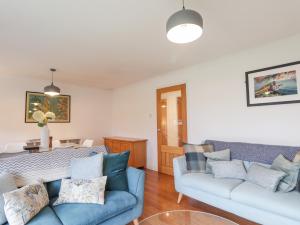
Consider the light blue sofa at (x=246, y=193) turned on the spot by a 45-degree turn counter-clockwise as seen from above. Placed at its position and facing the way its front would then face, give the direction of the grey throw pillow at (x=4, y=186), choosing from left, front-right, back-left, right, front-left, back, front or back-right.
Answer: front-right

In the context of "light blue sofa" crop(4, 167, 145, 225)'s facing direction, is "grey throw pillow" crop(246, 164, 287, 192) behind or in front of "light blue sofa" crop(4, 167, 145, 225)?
in front

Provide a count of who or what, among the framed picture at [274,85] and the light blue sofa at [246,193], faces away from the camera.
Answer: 0

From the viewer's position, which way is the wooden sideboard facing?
facing the viewer and to the left of the viewer

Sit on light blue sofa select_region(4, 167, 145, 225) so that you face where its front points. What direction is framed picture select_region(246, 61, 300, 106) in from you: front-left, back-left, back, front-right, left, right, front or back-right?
front-left

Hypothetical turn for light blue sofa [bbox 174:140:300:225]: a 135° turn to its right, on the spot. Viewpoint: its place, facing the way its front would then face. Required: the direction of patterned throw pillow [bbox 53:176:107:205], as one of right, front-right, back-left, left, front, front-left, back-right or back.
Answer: back-left

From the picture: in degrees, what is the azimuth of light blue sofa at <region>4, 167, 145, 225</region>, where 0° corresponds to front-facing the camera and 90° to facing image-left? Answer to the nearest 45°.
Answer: approximately 315°

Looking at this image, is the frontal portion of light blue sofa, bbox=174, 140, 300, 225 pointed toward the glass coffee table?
yes

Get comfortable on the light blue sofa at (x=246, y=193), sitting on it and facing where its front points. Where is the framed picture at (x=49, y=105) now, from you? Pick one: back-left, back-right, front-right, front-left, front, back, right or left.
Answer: front-right

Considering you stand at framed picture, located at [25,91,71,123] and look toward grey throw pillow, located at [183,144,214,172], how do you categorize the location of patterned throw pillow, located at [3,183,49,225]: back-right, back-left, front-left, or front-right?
front-right

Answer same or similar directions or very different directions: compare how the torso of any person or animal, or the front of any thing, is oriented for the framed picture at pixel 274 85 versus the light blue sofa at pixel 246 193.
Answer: same or similar directions

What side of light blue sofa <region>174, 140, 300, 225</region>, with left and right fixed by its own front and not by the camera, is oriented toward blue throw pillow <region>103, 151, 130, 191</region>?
front
